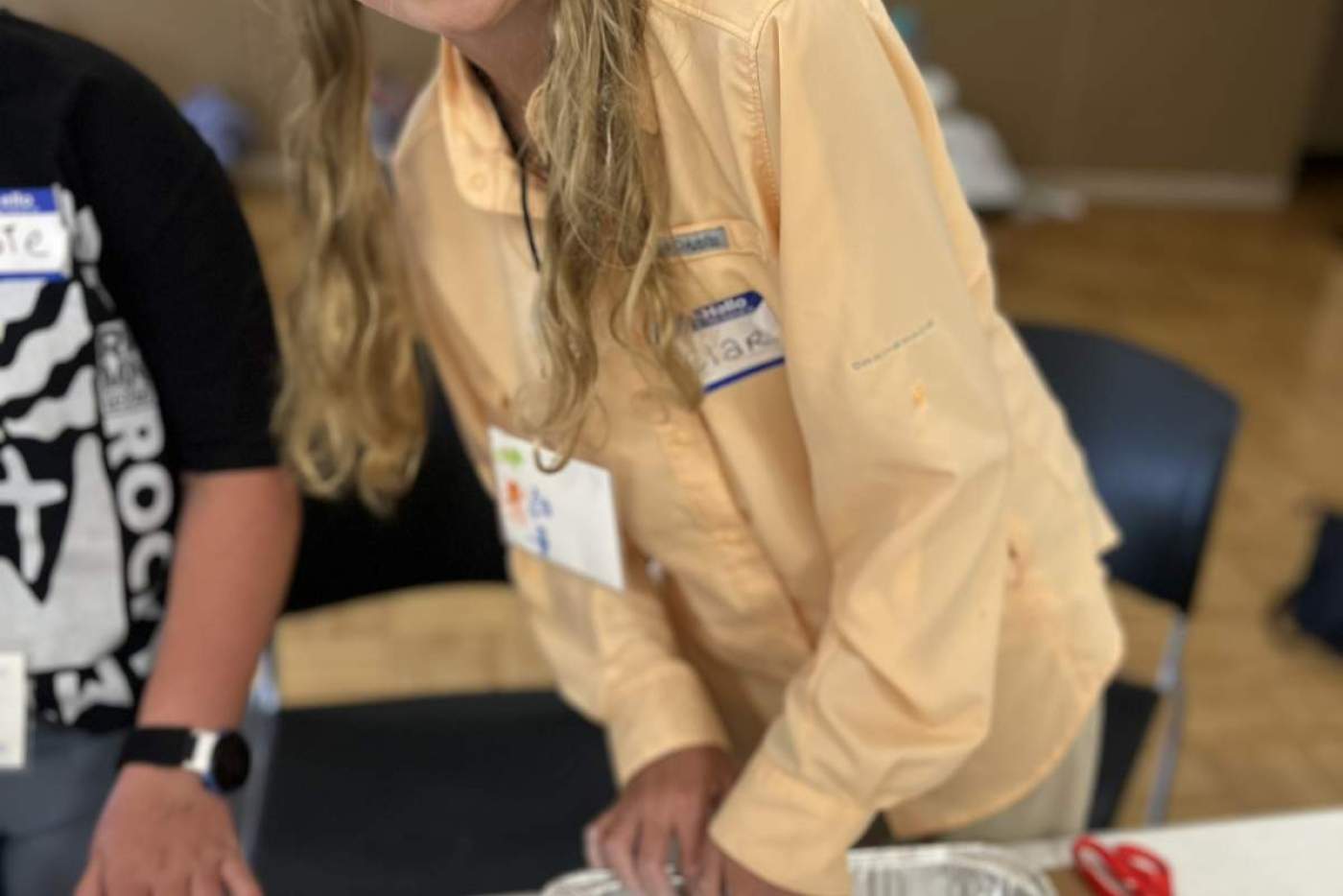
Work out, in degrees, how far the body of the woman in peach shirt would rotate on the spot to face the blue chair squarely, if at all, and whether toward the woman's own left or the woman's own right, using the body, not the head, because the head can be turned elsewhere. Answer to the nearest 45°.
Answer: approximately 180°

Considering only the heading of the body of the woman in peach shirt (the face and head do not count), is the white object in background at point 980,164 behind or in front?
behind

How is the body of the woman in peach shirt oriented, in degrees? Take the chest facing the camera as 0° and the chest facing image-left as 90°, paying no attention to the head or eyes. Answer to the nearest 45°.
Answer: approximately 45°
